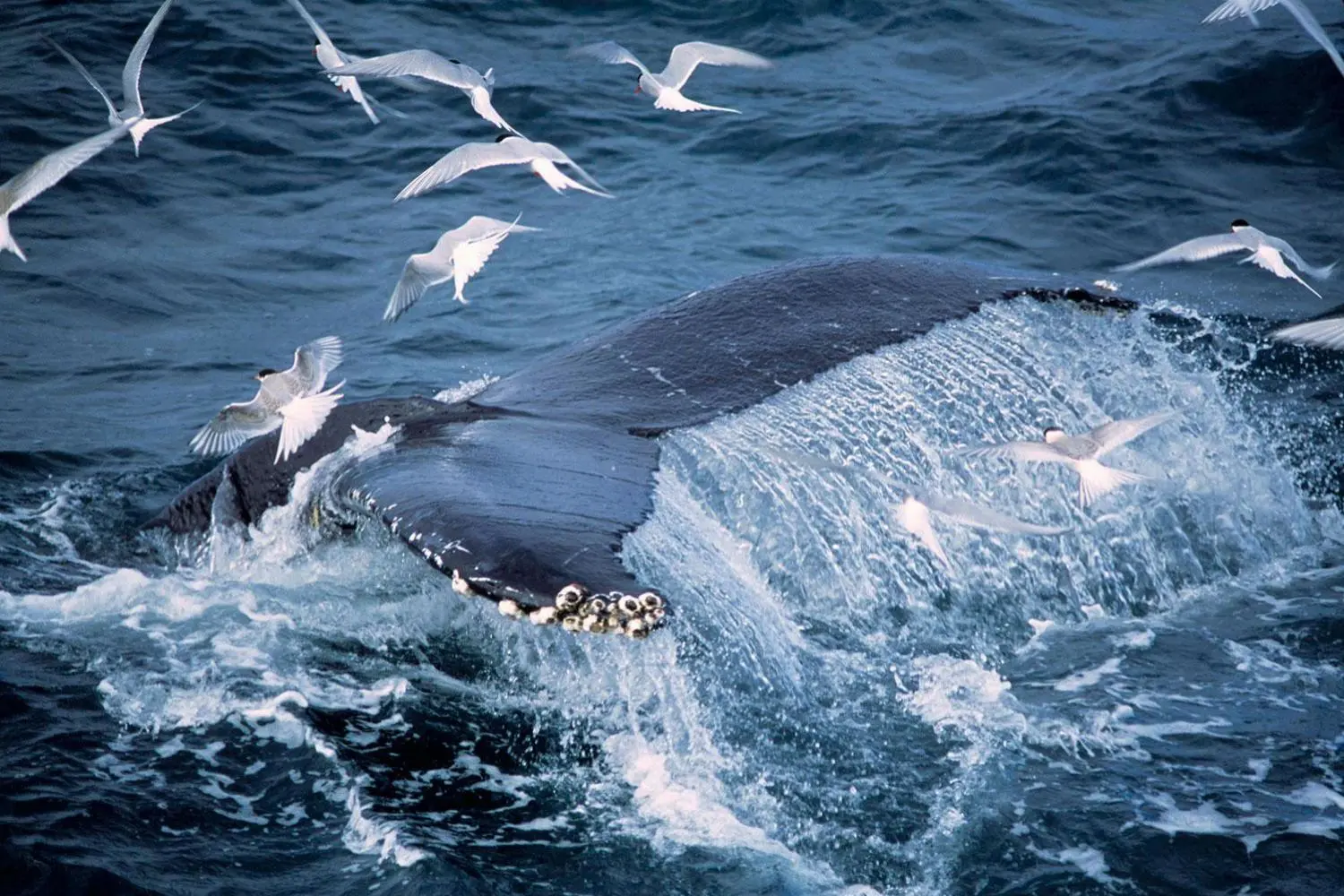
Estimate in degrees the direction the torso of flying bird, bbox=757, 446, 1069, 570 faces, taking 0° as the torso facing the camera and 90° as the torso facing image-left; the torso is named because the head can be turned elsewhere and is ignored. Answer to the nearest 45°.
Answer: approximately 135°

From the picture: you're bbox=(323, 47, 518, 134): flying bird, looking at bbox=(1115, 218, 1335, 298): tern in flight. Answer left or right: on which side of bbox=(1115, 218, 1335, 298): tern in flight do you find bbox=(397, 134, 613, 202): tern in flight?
right

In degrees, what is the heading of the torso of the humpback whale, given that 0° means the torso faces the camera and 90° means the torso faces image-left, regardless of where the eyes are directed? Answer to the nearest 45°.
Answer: approximately 135°

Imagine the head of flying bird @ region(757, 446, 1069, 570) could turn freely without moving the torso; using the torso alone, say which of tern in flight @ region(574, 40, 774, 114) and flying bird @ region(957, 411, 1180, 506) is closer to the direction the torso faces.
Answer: the tern in flight
